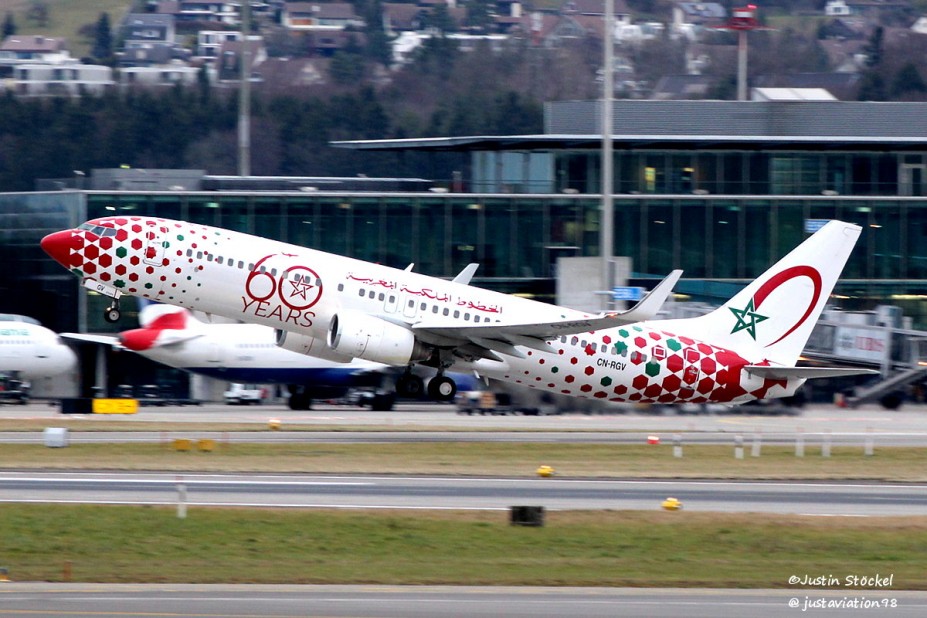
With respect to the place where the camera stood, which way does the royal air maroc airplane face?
facing to the left of the viewer
